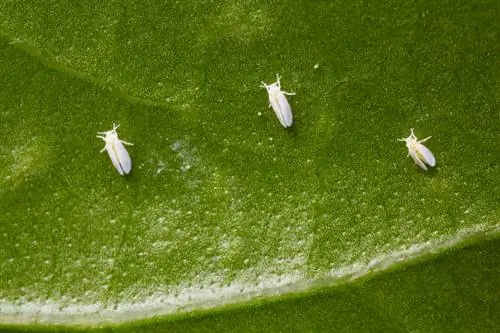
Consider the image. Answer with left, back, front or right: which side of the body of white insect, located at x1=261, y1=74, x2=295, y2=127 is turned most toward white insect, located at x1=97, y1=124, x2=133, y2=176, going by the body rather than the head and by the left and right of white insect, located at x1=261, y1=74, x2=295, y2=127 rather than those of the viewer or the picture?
left

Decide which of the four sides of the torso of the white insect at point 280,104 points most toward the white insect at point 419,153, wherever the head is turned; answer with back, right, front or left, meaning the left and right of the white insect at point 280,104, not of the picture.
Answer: right

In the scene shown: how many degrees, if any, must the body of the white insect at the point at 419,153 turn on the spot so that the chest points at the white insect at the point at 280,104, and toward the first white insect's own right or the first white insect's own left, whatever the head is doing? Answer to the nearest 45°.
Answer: approximately 90° to the first white insect's own left

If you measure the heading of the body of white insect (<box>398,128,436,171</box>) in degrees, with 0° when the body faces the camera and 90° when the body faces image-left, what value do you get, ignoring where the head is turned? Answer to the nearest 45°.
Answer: approximately 135°

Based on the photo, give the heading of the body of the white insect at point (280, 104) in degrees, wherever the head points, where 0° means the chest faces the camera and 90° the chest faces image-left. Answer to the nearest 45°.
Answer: approximately 180°
